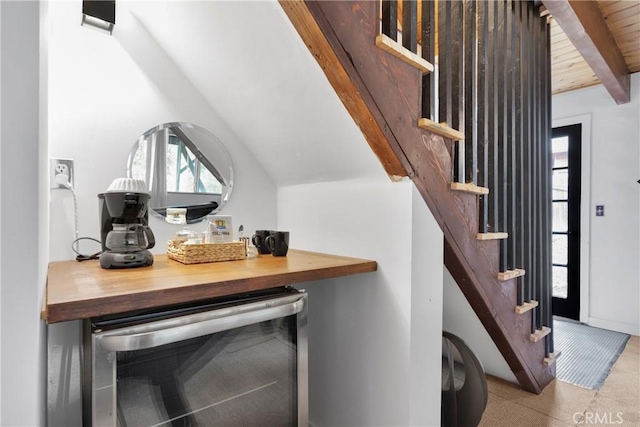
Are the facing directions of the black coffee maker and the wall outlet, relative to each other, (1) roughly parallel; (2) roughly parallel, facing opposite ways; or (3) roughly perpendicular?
roughly parallel

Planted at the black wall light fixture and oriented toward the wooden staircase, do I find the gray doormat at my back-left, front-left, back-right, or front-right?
front-left

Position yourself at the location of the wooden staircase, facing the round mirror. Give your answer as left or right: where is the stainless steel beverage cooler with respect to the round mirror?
left

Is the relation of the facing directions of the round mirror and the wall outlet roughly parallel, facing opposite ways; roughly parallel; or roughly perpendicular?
roughly parallel

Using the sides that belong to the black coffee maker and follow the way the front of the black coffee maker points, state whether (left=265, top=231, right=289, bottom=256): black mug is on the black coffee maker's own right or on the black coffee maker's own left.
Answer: on the black coffee maker's own left

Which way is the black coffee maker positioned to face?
toward the camera

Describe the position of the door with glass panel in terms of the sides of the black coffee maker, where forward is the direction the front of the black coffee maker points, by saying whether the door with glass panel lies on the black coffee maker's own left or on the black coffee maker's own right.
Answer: on the black coffee maker's own left

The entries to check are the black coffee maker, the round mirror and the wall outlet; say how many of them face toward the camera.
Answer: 3

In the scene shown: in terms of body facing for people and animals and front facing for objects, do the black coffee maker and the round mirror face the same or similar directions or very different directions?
same or similar directions

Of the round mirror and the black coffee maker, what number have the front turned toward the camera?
2

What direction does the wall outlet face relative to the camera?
toward the camera

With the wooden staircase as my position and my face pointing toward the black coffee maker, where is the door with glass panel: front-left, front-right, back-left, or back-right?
back-right

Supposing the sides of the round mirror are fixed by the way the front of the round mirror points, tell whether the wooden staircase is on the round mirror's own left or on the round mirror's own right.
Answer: on the round mirror's own left
